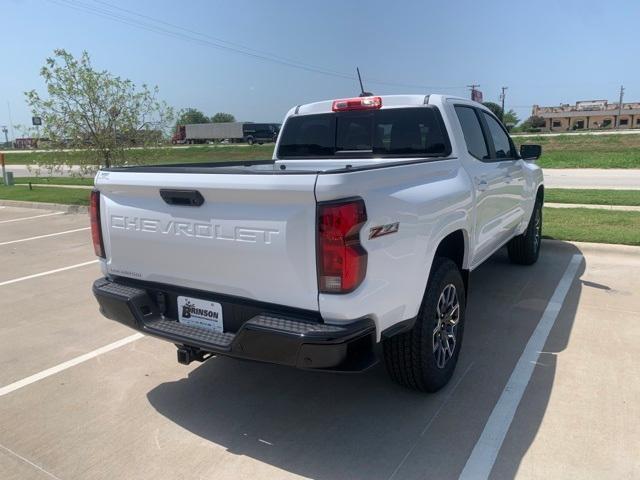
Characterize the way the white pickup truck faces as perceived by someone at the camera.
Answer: facing away from the viewer and to the right of the viewer

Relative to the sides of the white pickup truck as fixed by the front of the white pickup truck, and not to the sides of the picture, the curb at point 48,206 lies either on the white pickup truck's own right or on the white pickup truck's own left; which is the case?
on the white pickup truck's own left
